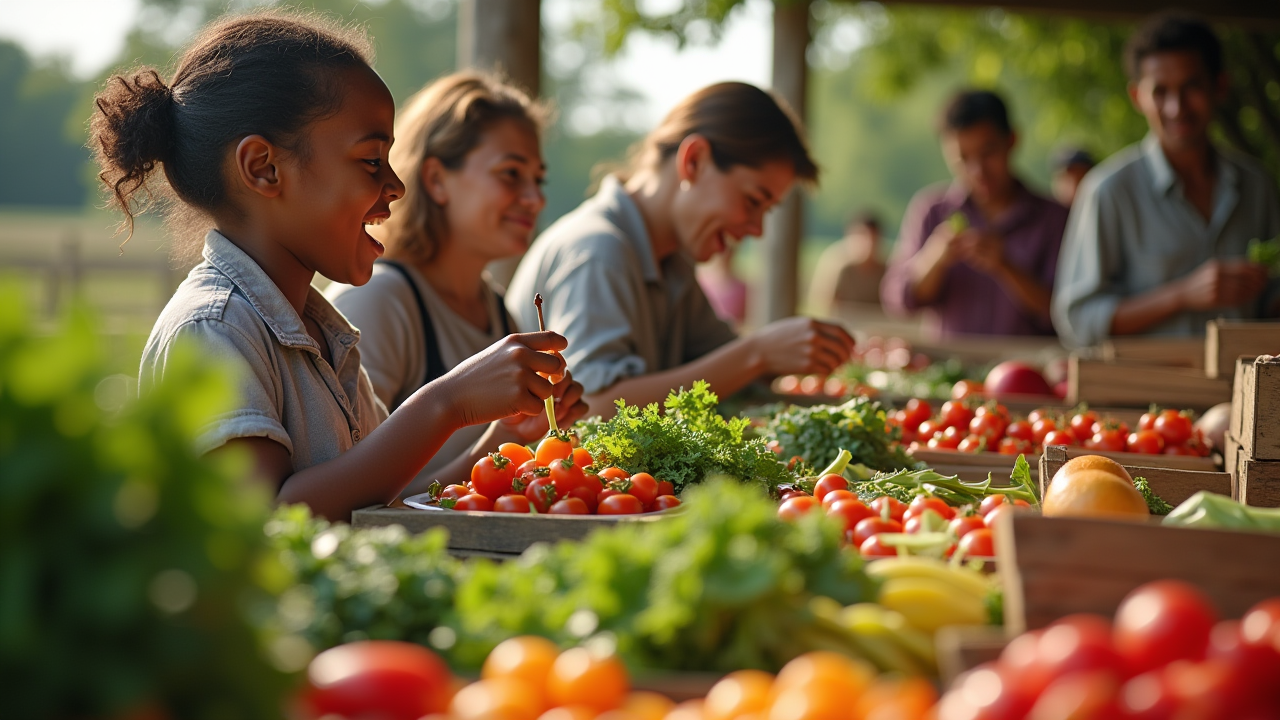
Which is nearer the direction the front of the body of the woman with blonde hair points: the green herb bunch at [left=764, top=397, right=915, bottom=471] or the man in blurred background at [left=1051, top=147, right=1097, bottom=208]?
the green herb bunch

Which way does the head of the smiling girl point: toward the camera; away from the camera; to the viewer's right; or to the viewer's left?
to the viewer's right

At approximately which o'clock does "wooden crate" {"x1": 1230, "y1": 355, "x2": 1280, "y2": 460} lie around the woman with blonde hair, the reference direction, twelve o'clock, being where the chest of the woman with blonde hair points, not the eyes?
The wooden crate is roughly at 12 o'clock from the woman with blonde hair.

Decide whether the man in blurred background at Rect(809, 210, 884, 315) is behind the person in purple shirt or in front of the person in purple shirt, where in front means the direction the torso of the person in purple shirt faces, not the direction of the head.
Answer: behind

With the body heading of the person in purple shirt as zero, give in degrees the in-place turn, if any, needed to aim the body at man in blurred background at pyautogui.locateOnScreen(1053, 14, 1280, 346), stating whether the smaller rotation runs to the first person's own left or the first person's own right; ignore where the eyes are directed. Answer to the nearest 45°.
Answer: approximately 45° to the first person's own left

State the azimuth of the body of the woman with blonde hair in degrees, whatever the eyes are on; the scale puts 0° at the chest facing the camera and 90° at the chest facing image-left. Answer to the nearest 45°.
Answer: approximately 315°

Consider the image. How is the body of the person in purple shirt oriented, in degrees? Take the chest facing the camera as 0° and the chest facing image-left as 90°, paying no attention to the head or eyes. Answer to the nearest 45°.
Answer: approximately 0°

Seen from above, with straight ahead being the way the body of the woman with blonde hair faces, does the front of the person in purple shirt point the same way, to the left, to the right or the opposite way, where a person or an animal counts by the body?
to the right

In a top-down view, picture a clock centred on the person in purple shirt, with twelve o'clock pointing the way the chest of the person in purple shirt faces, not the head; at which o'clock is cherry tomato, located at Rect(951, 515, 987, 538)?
The cherry tomato is roughly at 12 o'clock from the person in purple shirt.

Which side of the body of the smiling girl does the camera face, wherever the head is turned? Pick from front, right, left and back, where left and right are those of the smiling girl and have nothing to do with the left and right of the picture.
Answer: right

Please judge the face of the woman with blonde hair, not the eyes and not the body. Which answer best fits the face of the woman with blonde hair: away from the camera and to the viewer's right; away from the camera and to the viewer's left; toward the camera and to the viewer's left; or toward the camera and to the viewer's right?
toward the camera and to the viewer's right
